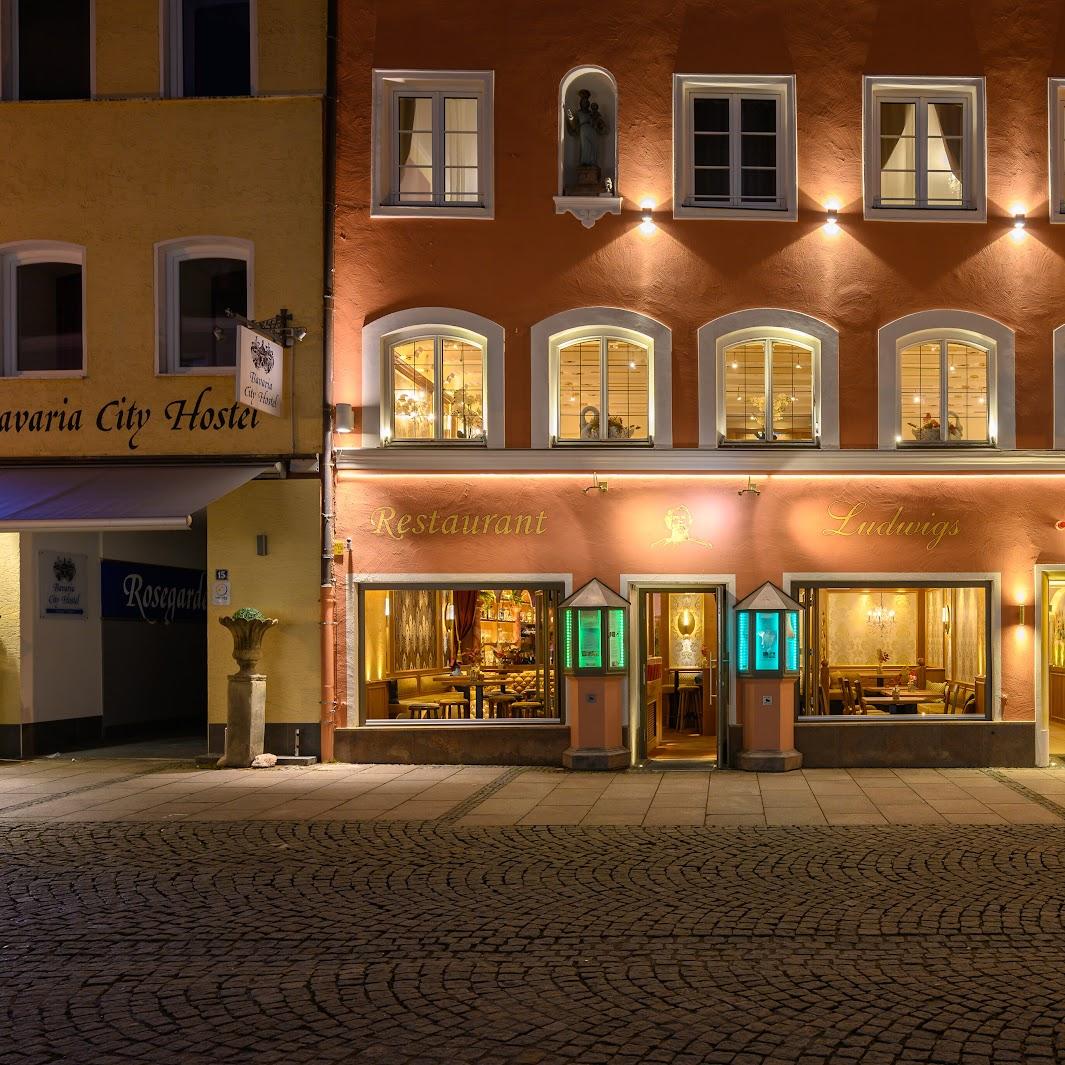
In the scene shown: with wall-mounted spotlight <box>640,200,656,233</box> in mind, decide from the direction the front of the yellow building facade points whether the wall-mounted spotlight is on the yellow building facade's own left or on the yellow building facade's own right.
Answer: on the yellow building facade's own left

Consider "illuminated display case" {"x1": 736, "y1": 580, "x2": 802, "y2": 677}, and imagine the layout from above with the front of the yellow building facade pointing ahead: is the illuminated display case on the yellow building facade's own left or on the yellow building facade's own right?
on the yellow building facade's own left

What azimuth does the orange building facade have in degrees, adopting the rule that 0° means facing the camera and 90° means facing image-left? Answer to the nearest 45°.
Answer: approximately 0°

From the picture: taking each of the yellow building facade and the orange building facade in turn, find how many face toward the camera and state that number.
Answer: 2

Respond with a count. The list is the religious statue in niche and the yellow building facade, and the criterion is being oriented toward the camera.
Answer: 2

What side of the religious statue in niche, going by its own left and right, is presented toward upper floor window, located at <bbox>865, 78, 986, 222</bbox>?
left

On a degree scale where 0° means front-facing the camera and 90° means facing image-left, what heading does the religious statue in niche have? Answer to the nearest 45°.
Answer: approximately 0°

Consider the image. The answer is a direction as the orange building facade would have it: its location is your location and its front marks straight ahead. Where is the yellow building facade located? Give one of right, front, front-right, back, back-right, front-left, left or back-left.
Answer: right
